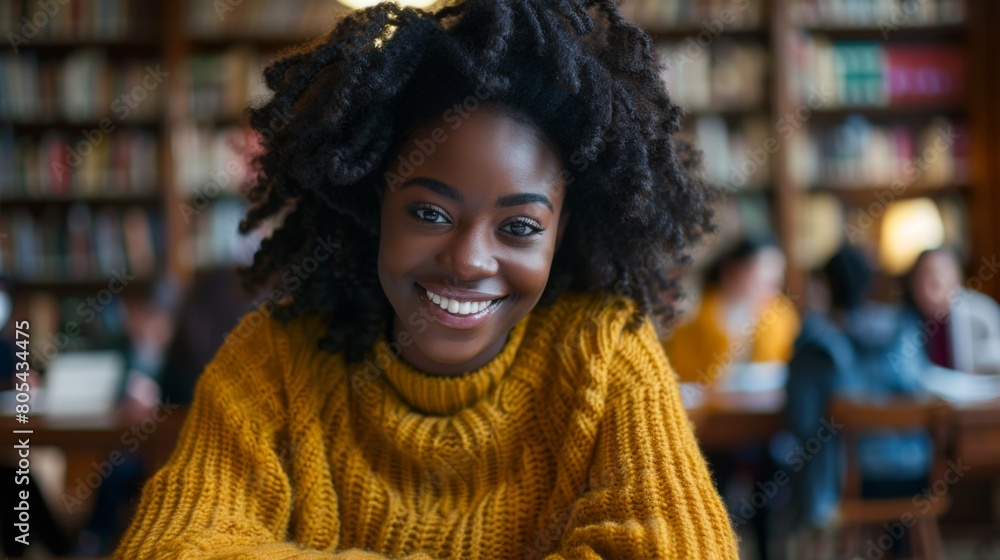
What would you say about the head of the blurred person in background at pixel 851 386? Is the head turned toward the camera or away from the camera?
away from the camera

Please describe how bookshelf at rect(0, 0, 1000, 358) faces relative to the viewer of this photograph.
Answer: facing the viewer

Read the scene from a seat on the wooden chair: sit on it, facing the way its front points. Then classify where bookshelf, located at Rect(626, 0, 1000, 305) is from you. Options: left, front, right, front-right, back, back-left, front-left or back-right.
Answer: front

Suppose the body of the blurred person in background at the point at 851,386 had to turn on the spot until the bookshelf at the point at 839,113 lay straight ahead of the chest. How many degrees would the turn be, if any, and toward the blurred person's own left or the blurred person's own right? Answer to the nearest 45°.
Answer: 0° — they already face it

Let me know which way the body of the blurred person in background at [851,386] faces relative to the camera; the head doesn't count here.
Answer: away from the camera

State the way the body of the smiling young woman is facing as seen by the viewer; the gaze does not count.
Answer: toward the camera

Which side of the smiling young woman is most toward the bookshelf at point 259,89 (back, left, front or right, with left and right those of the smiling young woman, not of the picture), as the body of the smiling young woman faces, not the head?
back

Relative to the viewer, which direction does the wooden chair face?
away from the camera
